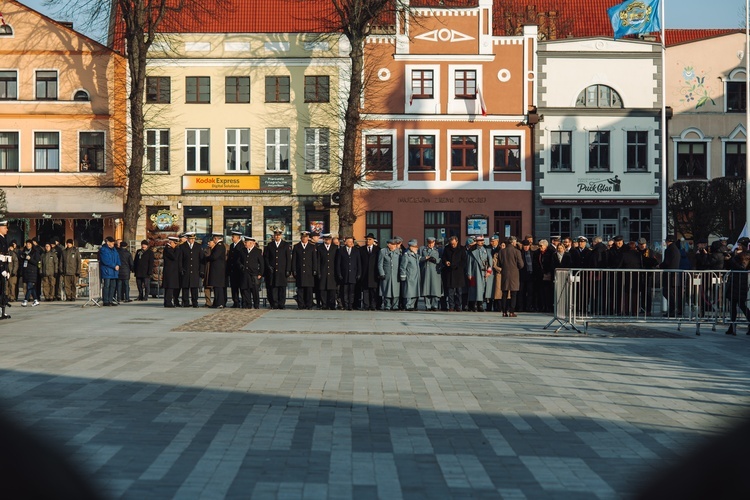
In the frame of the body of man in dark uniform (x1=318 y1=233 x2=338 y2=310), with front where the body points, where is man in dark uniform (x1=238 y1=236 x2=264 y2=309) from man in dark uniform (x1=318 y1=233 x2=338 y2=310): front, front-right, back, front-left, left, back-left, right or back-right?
right

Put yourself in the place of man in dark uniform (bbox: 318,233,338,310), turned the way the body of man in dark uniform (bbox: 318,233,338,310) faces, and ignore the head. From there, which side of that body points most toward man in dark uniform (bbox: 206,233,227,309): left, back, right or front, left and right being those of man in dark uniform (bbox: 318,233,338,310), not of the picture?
right

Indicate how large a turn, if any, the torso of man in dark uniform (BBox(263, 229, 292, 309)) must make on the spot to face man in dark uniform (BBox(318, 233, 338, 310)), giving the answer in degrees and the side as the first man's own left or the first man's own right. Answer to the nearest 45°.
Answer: approximately 90° to the first man's own left

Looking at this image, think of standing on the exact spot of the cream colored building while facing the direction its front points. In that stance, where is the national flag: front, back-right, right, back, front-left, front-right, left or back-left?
left

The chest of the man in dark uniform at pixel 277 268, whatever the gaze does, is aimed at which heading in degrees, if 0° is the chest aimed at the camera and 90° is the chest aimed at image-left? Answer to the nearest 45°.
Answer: approximately 0°

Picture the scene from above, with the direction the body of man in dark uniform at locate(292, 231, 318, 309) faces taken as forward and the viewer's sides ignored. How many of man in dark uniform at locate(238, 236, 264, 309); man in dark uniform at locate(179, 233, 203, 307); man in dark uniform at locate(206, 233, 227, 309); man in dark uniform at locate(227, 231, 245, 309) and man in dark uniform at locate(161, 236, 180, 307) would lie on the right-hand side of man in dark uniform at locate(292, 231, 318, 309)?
5

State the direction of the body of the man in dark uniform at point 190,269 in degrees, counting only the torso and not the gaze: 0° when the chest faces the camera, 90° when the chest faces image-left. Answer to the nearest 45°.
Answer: approximately 0°

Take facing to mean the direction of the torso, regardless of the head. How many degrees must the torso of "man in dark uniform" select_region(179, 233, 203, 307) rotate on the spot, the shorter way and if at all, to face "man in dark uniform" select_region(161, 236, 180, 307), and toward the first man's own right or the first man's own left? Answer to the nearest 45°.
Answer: approximately 90° to the first man's own right

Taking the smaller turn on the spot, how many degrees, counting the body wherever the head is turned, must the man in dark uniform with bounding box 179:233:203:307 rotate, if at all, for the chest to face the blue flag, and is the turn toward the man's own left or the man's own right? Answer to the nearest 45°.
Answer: approximately 90° to the man's own left
